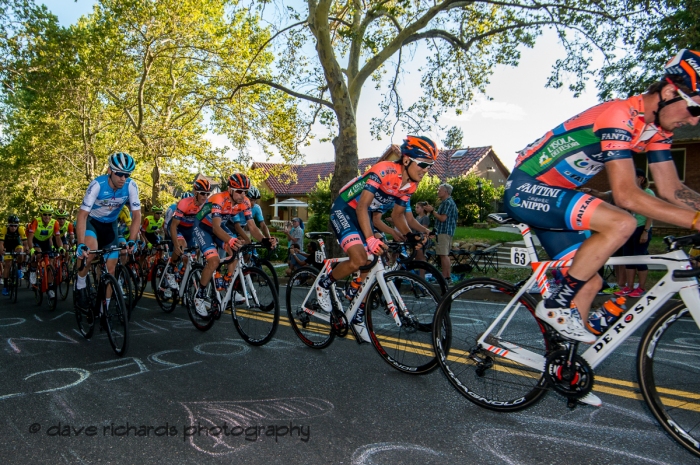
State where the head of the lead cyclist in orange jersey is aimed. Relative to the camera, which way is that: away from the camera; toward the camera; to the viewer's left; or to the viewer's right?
to the viewer's right

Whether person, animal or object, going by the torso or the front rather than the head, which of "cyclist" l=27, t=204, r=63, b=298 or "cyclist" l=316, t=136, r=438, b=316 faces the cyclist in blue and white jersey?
"cyclist" l=27, t=204, r=63, b=298

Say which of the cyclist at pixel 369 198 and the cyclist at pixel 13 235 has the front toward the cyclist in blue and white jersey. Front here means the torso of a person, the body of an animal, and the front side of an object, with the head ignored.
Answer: the cyclist at pixel 13 235

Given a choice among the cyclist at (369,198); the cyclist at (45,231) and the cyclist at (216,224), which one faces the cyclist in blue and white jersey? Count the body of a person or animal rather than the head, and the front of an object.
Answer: the cyclist at (45,231)

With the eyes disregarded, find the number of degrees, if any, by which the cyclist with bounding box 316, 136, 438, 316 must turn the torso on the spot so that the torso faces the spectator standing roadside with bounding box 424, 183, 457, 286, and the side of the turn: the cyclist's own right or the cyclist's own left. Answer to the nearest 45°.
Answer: approximately 135° to the cyclist's own left

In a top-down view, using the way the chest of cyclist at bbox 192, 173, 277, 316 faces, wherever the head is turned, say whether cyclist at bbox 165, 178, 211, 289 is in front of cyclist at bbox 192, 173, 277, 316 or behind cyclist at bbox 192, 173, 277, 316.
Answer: behind

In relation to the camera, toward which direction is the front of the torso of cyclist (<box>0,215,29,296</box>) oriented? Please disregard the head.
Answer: toward the camera

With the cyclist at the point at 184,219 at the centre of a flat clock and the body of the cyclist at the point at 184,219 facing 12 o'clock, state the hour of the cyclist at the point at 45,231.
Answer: the cyclist at the point at 45,231 is roughly at 6 o'clock from the cyclist at the point at 184,219.

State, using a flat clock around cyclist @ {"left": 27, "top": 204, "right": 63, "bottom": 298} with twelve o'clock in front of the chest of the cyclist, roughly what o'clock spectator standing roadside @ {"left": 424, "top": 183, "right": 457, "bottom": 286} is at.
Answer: The spectator standing roadside is roughly at 10 o'clock from the cyclist.

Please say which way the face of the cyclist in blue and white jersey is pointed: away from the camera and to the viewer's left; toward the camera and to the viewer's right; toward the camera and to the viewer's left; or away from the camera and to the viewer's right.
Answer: toward the camera and to the viewer's right

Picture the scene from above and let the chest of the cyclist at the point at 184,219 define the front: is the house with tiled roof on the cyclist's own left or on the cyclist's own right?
on the cyclist's own left

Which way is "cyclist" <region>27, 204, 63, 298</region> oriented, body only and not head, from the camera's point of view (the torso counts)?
toward the camera

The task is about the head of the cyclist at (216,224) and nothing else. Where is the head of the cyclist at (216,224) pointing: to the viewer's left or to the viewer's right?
to the viewer's right
